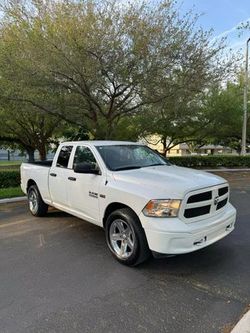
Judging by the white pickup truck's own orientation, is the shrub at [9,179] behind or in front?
behind

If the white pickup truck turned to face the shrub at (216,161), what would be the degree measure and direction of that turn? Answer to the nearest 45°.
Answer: approximately 135° to its left

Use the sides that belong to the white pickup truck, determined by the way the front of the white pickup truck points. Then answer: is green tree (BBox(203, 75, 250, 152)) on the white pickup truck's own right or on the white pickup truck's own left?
on the white pickup truck's own left

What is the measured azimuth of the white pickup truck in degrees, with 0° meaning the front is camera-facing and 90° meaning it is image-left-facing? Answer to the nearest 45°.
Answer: approximately 315°

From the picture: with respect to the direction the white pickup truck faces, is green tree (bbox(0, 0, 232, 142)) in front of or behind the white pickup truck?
behind

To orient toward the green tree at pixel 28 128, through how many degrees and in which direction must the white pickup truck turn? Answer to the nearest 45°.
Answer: approximately 180°
